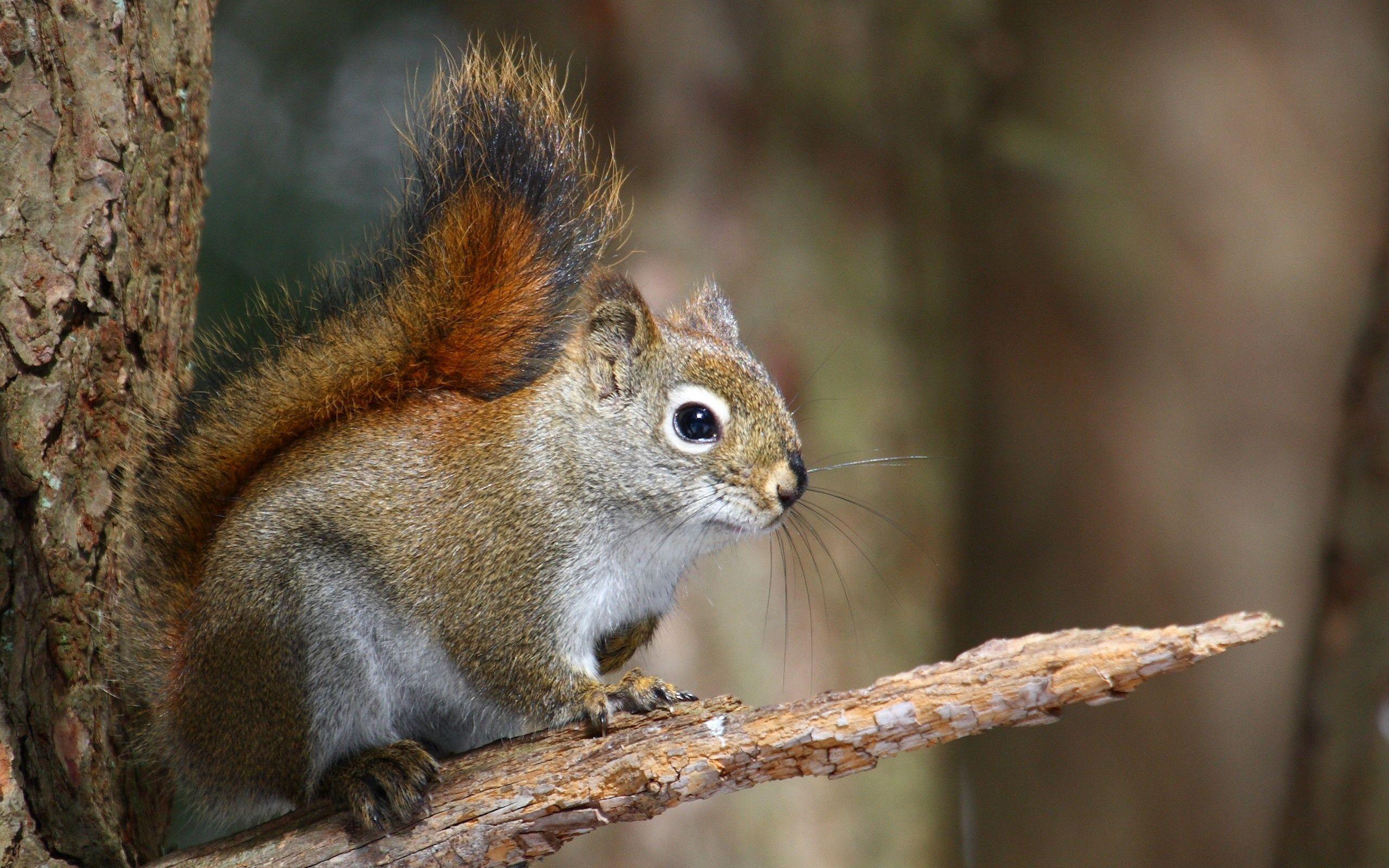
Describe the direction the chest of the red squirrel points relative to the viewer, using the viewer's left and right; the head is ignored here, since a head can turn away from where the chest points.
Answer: facing to the right of the viewer

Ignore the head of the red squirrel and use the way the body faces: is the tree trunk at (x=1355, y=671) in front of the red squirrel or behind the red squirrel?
in front
